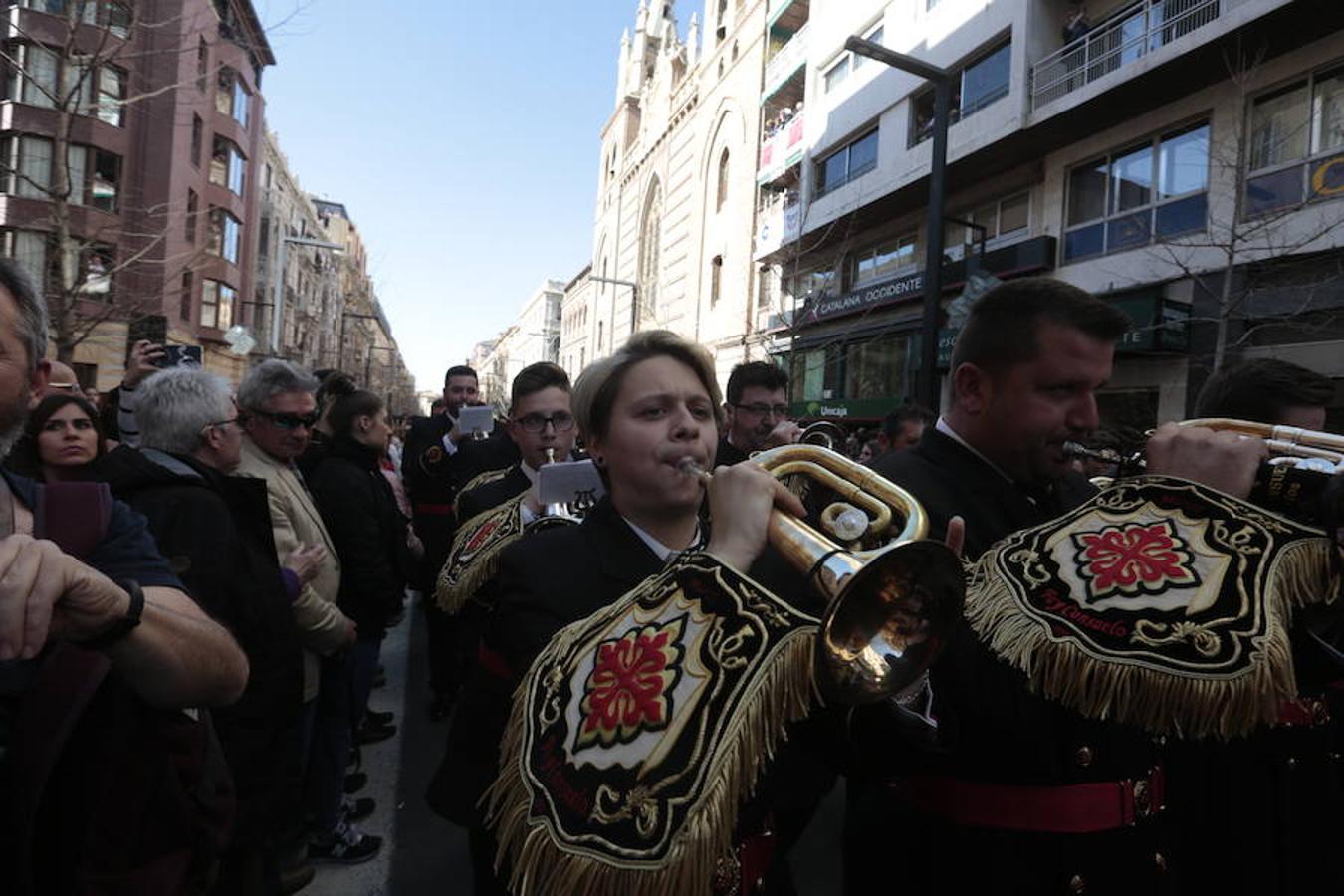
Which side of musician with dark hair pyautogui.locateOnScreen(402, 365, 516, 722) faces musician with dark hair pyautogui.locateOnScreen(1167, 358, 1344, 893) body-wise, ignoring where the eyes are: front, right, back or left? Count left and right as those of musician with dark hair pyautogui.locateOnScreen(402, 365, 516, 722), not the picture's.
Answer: front

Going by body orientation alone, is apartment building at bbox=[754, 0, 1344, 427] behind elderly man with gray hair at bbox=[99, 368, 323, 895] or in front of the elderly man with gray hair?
in front

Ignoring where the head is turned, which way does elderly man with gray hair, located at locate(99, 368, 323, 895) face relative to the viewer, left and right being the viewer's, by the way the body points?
facing to the right of the viewer

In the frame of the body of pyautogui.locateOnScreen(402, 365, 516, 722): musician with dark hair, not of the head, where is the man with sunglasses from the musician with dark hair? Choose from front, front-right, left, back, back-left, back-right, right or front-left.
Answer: front-right

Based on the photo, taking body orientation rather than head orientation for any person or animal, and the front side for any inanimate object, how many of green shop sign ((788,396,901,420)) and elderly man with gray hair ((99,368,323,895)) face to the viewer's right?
1

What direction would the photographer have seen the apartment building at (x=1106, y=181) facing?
facing the viewer and to the left of the viewer

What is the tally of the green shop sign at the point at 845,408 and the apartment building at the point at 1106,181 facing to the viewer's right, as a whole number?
0

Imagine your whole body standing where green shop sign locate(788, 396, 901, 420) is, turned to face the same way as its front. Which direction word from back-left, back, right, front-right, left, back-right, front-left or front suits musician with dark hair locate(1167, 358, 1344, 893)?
front-left

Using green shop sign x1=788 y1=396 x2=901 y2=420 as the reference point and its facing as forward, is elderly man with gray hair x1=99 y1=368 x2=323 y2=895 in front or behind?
in front
